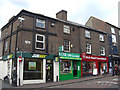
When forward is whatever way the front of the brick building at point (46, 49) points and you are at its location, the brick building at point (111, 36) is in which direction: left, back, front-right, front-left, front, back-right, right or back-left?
left
